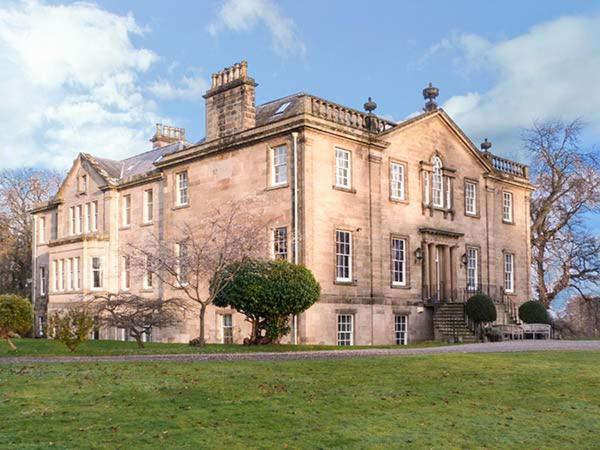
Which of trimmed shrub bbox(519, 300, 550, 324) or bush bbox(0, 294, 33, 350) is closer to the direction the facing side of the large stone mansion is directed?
the trimmed shrub

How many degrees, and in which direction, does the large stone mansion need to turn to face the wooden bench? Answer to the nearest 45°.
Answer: approximately 45° to its left

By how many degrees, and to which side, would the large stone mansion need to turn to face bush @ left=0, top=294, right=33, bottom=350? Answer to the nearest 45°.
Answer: approximately 135° to its right

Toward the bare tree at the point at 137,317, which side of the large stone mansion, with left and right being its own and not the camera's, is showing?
right

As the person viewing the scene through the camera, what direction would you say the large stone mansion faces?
facing the viewer and to the right of the viewer

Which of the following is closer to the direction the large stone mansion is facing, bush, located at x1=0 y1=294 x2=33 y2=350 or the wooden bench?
the wooden bench

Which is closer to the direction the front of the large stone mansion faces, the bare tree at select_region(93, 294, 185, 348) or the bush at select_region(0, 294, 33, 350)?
the bare tree

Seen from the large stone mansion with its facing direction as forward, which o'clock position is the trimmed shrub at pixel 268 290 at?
The trimmed shrub is roughly at 2 o'clock from the large stone mansion.
